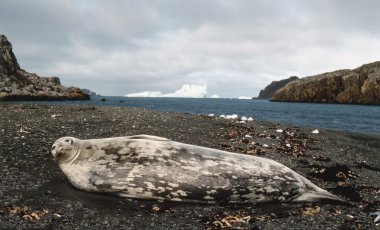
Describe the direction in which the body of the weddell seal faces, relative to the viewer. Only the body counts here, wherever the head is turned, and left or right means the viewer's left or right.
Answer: facing to the left of the viewer
